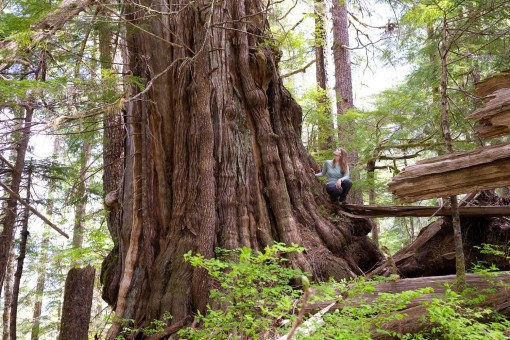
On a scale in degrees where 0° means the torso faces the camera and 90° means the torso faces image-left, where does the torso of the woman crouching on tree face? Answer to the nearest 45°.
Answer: approximately 0°

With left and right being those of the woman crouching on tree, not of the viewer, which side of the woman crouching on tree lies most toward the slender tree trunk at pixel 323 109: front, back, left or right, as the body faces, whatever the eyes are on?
back

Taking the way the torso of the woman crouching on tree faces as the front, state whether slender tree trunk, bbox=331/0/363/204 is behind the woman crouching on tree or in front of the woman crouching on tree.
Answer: behind

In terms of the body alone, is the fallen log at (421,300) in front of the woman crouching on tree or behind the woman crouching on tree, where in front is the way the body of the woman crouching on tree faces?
in front

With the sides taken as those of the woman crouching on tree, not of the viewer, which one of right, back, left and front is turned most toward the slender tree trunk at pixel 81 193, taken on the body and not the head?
right

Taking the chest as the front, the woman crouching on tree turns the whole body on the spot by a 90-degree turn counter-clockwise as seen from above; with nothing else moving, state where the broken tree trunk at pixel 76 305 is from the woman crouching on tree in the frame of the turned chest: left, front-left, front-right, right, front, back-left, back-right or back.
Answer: back-right
